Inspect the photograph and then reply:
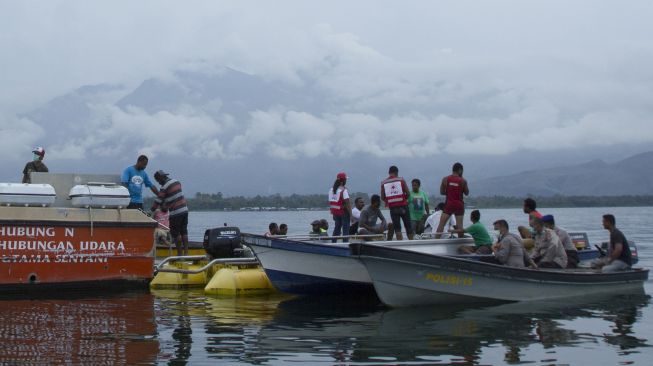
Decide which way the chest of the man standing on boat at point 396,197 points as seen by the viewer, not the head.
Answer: away from the camera

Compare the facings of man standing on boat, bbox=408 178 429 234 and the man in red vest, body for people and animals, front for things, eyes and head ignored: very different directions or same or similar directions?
very different directions

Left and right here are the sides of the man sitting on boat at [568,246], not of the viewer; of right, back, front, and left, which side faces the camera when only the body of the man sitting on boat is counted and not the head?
left

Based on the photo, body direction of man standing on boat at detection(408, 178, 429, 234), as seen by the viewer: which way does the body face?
toward the camera

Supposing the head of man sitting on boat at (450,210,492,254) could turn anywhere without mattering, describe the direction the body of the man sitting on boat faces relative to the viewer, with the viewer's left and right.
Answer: facing to the left of the viewer

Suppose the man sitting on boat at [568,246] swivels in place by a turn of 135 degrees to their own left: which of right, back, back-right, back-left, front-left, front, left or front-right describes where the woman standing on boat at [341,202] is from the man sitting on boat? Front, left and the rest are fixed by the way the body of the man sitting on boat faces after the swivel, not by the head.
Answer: back-right

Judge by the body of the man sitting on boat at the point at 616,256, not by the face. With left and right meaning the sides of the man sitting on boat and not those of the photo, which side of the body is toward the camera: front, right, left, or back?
left

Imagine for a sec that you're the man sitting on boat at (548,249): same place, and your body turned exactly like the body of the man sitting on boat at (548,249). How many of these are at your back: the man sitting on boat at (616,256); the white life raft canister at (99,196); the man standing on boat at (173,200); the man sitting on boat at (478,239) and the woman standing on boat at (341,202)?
1

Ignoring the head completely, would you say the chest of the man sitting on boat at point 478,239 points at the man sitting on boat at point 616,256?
no

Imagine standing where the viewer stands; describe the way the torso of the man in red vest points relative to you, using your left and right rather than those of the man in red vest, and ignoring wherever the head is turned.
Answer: facing away from the viewer

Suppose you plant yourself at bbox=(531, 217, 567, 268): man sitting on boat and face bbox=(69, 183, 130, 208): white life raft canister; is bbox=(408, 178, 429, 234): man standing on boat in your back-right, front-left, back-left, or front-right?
front-right

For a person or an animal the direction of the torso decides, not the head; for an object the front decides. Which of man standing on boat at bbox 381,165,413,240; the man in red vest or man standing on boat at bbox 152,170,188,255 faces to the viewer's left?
man standing on boat at bbox 152,170,188,255

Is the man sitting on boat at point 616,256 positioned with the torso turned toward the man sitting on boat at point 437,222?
yes

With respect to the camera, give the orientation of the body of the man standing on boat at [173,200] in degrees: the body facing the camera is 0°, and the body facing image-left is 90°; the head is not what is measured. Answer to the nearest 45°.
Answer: approximately 90°

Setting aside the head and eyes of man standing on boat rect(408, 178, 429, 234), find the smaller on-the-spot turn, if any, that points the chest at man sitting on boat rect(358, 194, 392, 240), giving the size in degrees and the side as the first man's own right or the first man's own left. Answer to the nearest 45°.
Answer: approximately 45° to the first man's own right

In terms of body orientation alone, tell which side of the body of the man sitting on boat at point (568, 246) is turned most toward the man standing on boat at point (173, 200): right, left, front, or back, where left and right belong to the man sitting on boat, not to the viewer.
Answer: front

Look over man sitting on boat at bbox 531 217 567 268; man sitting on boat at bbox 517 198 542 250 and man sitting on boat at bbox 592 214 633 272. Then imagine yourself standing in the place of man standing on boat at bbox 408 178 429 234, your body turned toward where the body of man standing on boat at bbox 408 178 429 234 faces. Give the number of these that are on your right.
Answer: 0

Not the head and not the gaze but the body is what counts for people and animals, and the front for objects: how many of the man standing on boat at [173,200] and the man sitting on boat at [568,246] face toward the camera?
0
